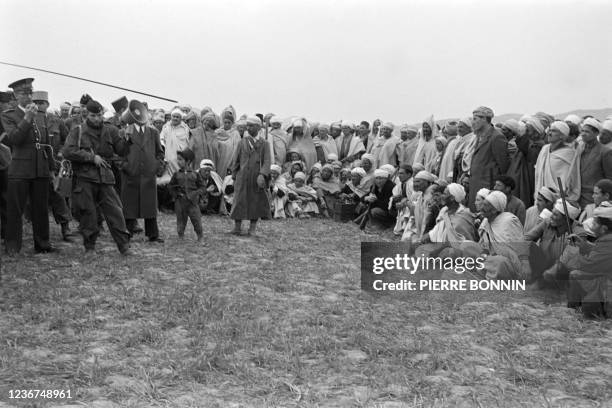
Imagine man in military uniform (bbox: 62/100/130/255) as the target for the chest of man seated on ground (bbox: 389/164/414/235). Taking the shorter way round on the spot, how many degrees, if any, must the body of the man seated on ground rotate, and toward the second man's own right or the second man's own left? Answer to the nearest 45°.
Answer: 0° — they already face them

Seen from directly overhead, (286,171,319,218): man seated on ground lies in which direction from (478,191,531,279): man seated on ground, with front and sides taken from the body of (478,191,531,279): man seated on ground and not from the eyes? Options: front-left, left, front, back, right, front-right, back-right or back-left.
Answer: front-right

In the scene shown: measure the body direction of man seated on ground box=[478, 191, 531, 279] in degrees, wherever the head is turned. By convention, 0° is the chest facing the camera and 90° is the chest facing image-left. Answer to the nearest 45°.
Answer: approximately 90°

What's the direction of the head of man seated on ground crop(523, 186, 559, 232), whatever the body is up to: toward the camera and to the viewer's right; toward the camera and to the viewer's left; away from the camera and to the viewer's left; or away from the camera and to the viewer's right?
toward the camera and to the viewer's left

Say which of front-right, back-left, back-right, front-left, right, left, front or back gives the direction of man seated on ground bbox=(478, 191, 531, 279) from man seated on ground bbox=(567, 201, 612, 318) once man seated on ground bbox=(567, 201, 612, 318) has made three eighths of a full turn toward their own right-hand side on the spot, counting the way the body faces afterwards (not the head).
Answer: left

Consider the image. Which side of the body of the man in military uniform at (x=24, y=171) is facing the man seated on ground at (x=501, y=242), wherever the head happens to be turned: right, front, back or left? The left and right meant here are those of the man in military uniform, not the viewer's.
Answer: front

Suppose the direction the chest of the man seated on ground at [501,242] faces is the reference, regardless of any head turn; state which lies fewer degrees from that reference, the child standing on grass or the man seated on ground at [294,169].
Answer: the child standing on grass

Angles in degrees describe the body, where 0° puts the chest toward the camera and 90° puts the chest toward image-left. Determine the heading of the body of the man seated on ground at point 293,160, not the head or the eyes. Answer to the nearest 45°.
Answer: approximately 0°
